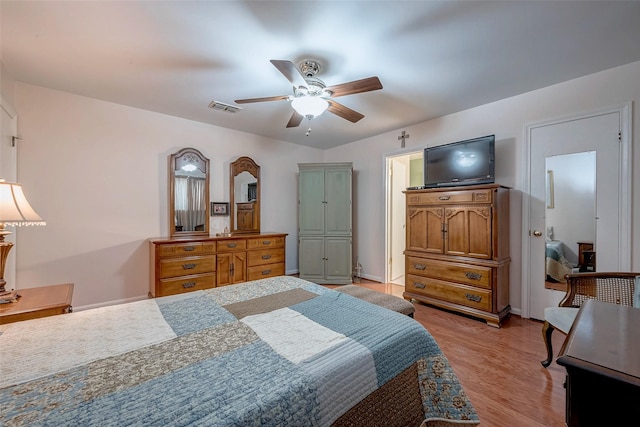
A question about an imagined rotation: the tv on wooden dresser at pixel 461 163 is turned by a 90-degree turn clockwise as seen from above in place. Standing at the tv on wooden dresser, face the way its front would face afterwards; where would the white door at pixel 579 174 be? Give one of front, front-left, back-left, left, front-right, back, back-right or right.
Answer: back-right

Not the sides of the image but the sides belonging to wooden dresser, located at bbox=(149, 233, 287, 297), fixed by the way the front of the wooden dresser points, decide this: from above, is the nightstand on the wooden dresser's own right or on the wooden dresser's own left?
on the wooden dresser's own right

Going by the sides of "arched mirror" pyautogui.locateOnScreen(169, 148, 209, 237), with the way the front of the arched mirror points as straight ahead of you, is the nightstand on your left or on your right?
on your right

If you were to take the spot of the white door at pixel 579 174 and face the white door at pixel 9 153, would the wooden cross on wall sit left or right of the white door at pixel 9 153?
right

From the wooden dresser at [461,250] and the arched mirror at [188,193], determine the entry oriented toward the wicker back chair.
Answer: the arched mirror

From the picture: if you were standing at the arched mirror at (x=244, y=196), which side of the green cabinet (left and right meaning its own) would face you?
right

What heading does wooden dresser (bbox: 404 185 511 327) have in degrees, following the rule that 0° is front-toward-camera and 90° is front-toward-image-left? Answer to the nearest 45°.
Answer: approximately 45°

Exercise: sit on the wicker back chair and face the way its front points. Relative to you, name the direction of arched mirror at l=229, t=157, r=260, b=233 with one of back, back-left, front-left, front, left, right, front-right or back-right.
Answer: front-right

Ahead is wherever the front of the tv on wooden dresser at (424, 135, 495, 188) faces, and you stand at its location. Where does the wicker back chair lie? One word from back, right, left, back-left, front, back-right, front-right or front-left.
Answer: left

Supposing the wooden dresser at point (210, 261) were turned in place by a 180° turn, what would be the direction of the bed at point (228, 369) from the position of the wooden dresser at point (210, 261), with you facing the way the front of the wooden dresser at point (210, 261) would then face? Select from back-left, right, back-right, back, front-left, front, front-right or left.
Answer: back-left

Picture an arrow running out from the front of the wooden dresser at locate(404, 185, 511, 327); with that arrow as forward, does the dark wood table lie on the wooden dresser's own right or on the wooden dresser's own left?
on the wooden dresser's own left
